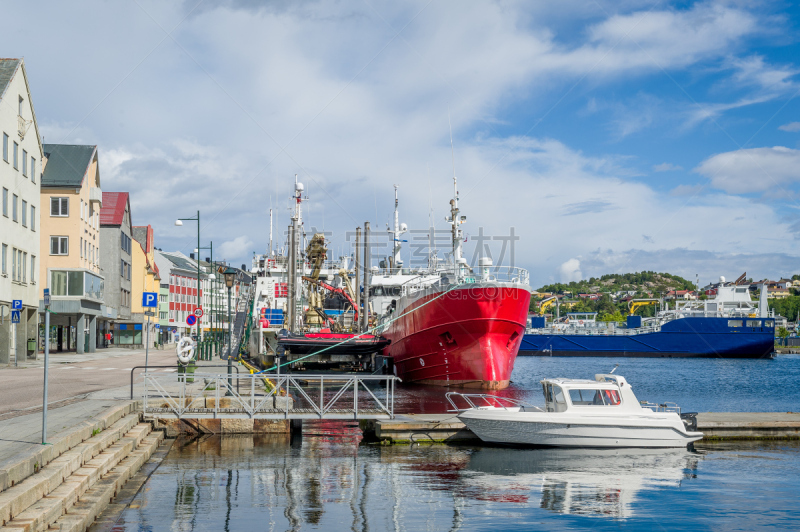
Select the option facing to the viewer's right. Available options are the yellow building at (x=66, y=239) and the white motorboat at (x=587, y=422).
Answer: the yellow building

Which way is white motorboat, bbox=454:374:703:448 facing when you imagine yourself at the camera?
facing to the left of the viewer

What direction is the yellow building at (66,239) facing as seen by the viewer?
to the viewer's right

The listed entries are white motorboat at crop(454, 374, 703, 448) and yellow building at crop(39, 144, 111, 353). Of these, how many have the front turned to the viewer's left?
1

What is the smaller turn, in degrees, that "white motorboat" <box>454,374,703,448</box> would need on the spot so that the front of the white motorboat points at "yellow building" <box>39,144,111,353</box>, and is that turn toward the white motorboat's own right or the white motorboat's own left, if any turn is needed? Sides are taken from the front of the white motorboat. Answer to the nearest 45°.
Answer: approximately 45° to the white motorboat's own right

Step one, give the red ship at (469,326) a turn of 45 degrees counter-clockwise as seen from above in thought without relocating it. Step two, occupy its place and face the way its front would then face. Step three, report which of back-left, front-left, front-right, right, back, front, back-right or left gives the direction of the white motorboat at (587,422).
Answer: right

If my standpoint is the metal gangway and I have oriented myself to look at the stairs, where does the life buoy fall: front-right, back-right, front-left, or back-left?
back-right

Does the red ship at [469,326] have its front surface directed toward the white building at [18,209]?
no

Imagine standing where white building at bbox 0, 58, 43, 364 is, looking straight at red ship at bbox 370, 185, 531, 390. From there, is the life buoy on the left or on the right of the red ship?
right

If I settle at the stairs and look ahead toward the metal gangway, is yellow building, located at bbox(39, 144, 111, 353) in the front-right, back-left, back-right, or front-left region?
front-left

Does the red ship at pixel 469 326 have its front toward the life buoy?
no

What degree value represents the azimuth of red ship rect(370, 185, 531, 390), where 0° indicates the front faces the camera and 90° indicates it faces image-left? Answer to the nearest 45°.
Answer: approximately 315°
